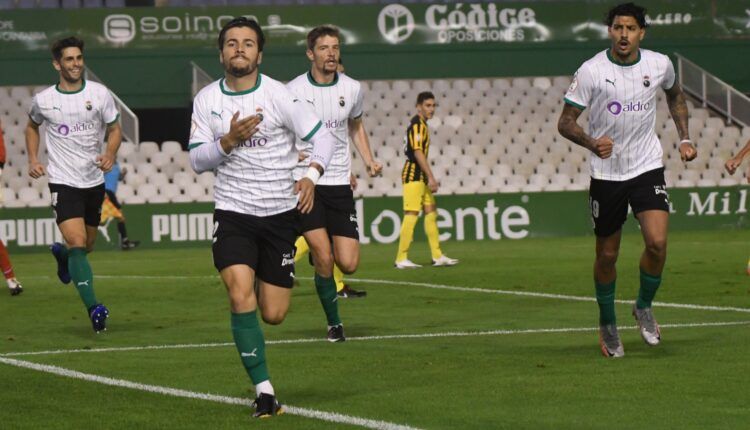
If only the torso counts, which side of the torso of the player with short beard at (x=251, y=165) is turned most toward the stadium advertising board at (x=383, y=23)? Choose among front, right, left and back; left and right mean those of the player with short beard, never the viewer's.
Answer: back

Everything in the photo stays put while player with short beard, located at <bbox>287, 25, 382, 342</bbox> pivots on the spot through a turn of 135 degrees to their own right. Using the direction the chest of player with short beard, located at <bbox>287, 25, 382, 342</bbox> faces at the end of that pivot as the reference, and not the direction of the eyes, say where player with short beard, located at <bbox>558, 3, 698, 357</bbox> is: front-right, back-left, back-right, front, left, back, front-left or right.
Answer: back

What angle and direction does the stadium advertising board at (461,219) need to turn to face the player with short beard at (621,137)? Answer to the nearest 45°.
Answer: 0° — it already faces them

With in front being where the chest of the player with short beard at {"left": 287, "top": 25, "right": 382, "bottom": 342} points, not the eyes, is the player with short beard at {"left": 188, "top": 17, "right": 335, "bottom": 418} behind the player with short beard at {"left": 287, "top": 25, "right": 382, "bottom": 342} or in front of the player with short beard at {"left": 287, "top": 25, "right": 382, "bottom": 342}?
in front

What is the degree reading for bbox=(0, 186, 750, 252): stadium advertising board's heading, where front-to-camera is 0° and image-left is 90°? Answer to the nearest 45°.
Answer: approximately 0°

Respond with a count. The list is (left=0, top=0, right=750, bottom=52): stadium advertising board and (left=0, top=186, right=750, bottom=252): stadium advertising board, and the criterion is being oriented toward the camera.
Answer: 2

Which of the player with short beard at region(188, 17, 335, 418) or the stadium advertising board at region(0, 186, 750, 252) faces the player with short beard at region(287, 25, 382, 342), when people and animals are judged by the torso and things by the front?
the stadium advertising board

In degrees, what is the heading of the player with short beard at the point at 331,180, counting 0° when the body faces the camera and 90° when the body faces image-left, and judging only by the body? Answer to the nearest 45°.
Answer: approximately 0°

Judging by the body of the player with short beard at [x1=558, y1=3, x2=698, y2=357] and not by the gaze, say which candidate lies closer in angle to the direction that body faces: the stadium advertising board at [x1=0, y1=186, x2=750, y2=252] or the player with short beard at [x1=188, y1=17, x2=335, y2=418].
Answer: the player with short beard

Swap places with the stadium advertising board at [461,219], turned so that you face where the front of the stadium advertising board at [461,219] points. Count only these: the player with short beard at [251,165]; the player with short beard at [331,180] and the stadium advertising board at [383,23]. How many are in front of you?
2
